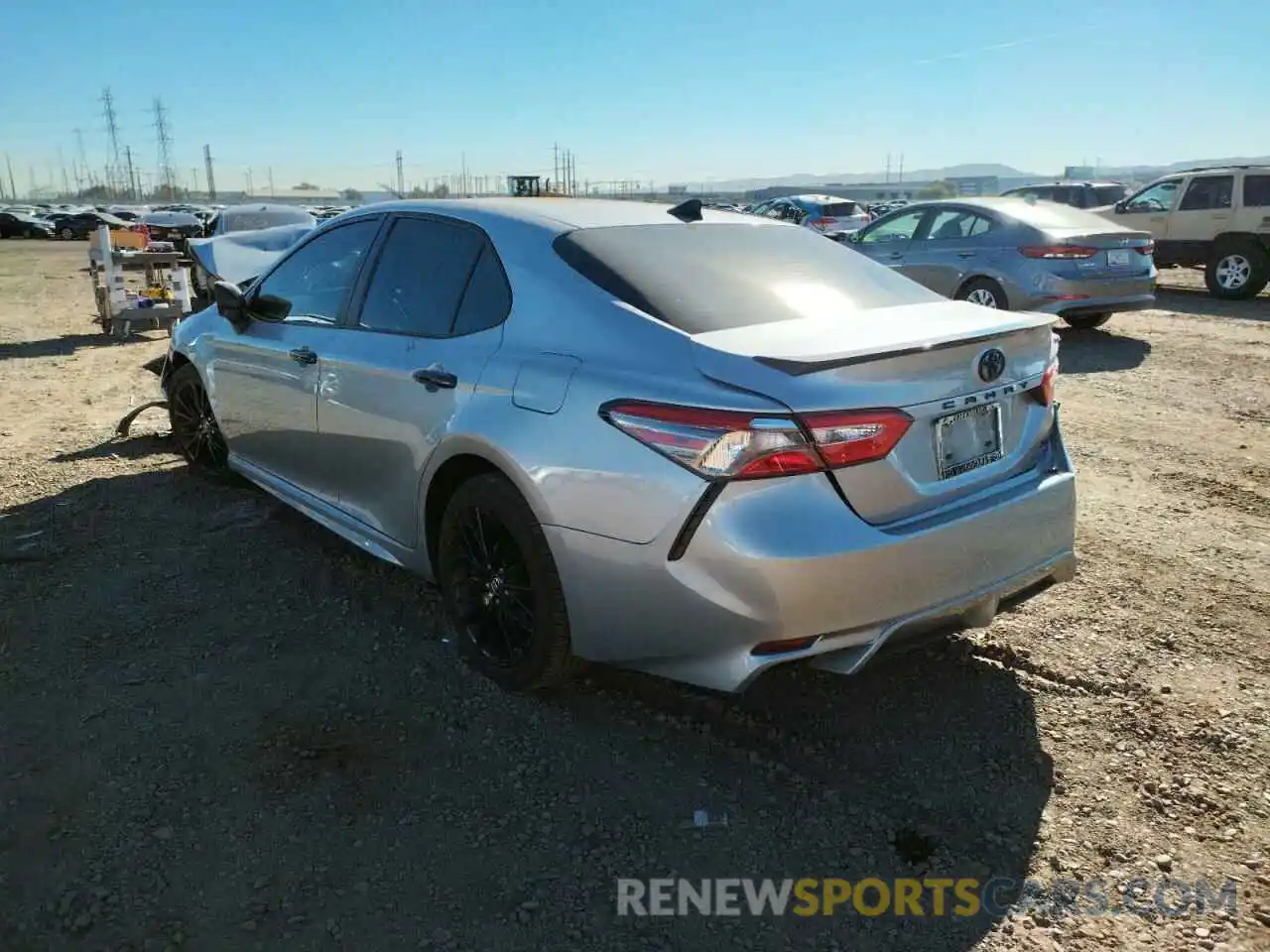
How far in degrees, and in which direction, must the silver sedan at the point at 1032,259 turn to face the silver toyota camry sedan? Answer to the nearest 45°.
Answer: approximately 135° to its left

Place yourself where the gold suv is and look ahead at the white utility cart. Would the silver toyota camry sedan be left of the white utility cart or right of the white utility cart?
left

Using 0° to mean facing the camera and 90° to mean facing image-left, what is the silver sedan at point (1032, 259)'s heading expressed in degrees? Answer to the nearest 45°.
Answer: approximately 135°

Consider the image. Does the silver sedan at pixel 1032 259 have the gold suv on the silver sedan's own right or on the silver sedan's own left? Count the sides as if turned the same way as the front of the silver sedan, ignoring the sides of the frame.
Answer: on the silver sedan's own right

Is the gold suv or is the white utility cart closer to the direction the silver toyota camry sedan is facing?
the white utility cart

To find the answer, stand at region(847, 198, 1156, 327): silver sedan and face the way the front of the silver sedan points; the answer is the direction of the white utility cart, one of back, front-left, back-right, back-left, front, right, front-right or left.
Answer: front-left

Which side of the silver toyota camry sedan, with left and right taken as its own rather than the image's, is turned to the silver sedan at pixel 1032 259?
right

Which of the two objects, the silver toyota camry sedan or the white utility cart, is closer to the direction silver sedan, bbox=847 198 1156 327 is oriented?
the white utility cart

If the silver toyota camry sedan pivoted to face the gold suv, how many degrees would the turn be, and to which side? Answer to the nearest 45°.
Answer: approximately 90° to its right

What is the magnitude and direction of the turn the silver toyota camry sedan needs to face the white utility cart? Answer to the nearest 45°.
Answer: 0° — it already faces it

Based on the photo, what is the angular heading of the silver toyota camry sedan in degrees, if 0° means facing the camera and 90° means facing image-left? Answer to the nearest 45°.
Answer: approximately 135°

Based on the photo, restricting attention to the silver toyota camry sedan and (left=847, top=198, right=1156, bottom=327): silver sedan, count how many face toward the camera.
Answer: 0
